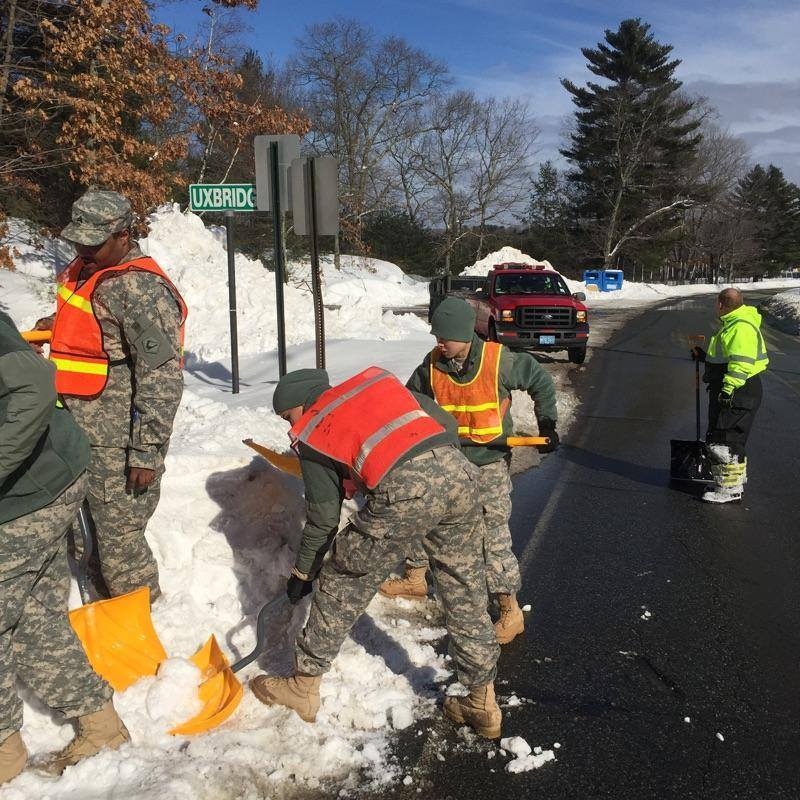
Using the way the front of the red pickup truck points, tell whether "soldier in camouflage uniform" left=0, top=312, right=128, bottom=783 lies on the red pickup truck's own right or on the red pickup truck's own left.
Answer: on the red pickup truck's own right

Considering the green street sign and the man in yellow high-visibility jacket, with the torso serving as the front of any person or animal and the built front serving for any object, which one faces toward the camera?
the green street sign

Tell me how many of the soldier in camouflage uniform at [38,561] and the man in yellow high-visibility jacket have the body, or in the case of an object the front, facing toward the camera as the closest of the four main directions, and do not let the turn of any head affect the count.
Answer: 0

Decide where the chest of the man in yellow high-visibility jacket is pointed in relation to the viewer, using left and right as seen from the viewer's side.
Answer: facing to the left of the viewer

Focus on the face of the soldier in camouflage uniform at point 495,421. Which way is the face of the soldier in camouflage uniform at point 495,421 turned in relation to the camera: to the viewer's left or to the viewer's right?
to the viewer's left

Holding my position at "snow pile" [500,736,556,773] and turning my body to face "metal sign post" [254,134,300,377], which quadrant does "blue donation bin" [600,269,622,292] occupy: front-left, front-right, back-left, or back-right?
front-right

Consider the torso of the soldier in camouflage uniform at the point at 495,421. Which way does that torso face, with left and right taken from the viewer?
facing the viewer and to the left of the viewer

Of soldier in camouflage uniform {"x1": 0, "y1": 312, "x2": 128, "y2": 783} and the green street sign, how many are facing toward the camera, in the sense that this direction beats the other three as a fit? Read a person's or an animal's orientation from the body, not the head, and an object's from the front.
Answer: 1

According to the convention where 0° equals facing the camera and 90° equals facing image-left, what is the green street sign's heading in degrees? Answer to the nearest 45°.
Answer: approximately 0°

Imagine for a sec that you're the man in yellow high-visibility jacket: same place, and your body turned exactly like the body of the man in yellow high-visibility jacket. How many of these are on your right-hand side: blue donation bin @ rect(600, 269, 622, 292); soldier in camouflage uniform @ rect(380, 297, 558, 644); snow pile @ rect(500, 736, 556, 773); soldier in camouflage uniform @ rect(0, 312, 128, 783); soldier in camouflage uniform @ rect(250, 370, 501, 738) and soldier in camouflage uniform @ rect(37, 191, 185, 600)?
1
